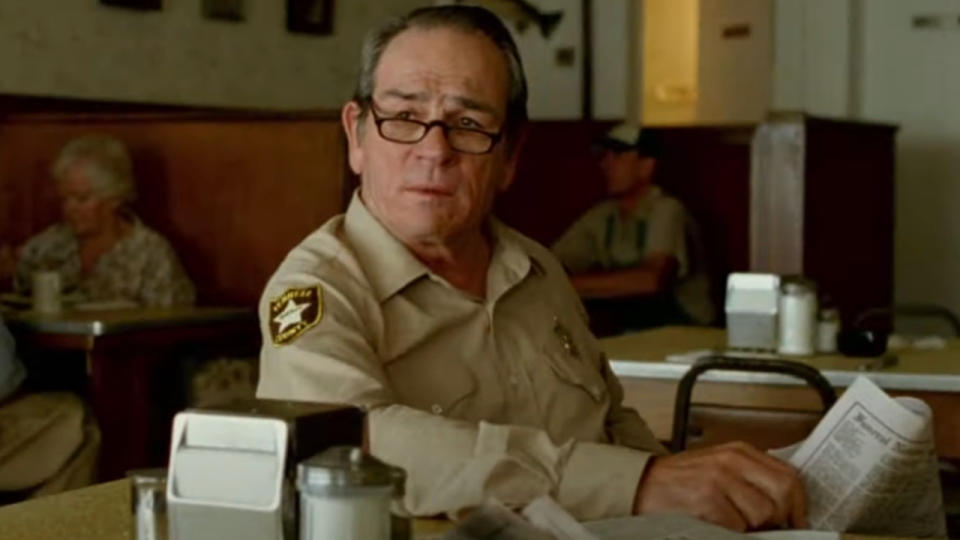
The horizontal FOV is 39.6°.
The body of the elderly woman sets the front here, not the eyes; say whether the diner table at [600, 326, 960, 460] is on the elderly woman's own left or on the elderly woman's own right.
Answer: on the elderly woman's own left

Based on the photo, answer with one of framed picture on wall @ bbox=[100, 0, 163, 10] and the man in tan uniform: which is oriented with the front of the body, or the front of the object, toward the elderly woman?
the framed picture on wall

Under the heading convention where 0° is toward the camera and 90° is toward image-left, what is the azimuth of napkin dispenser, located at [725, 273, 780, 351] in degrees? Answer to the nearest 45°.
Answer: approximately 0°

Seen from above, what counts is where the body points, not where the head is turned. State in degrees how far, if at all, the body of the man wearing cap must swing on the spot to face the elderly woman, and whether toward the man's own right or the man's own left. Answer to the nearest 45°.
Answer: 0° — they already face them

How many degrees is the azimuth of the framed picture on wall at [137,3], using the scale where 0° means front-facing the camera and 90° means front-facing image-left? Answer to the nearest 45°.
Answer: approximately 0°
